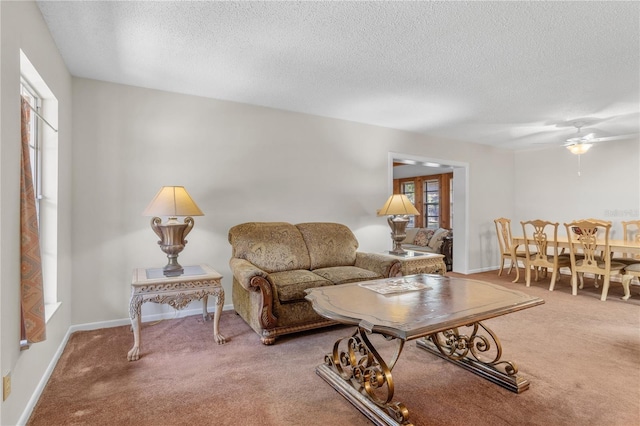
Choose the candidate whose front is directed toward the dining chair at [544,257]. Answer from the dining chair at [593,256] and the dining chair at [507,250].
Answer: the dining chair at [507,250]

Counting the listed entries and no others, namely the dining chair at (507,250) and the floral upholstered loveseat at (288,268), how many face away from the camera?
0

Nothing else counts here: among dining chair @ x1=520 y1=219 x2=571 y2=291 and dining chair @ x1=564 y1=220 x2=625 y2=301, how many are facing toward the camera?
0

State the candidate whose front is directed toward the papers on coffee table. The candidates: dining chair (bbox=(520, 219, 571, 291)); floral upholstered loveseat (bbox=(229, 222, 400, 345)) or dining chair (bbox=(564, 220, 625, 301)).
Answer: the floral upholstered loveseat

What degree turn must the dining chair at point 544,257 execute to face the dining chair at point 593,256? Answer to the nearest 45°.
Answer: approximately 90° to its right

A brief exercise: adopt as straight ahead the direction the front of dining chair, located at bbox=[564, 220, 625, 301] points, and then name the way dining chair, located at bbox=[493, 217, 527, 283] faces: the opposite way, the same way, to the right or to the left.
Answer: to the right

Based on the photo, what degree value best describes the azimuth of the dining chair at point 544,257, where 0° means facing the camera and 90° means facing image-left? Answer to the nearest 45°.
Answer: approximately 225°

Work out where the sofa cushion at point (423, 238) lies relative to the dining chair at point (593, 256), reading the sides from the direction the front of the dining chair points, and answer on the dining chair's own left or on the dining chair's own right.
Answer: on the dining chair's own left

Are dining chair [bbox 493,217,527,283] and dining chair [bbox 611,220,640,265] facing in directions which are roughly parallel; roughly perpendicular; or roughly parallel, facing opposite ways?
roughly perpendicular

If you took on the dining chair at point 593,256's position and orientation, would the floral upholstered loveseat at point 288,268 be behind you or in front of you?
behind

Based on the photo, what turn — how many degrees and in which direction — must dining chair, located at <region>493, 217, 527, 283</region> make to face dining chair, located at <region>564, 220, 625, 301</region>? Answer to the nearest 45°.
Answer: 0° — it already faces it
